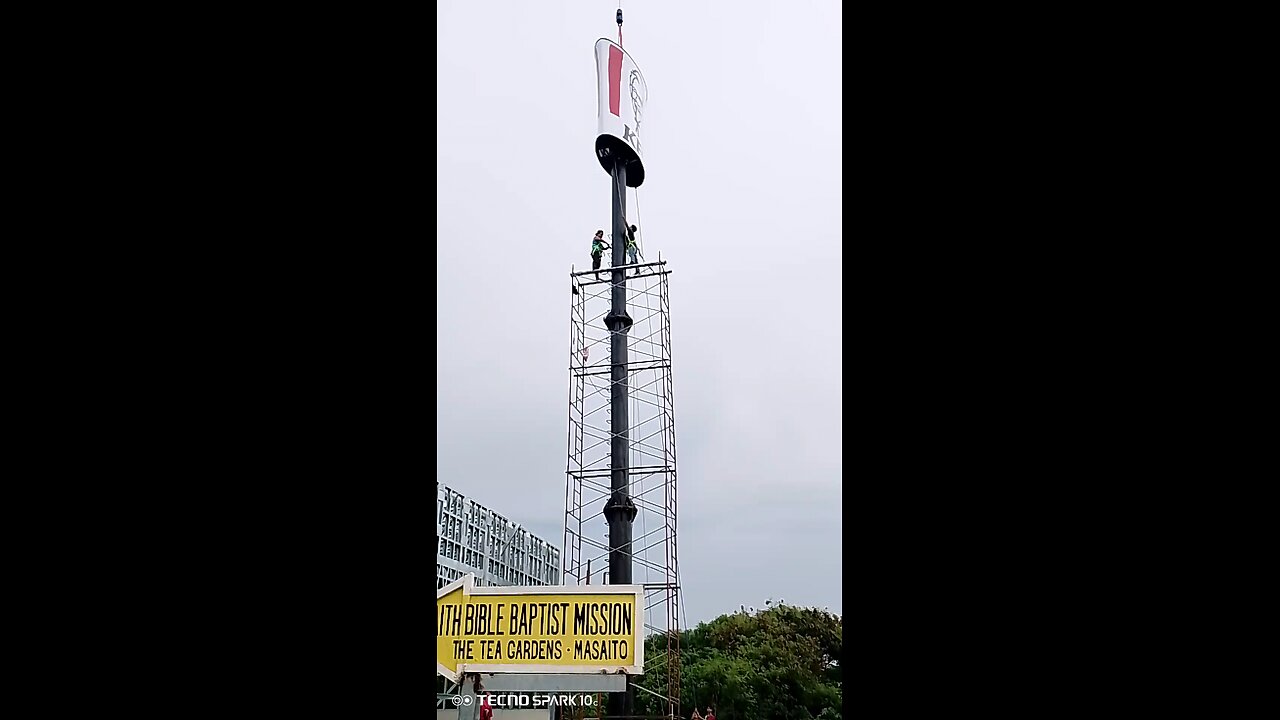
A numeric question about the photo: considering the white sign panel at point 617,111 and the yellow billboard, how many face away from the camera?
0

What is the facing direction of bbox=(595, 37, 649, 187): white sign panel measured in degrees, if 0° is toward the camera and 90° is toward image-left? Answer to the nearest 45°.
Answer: approximately 315°

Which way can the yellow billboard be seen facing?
toward the camera
